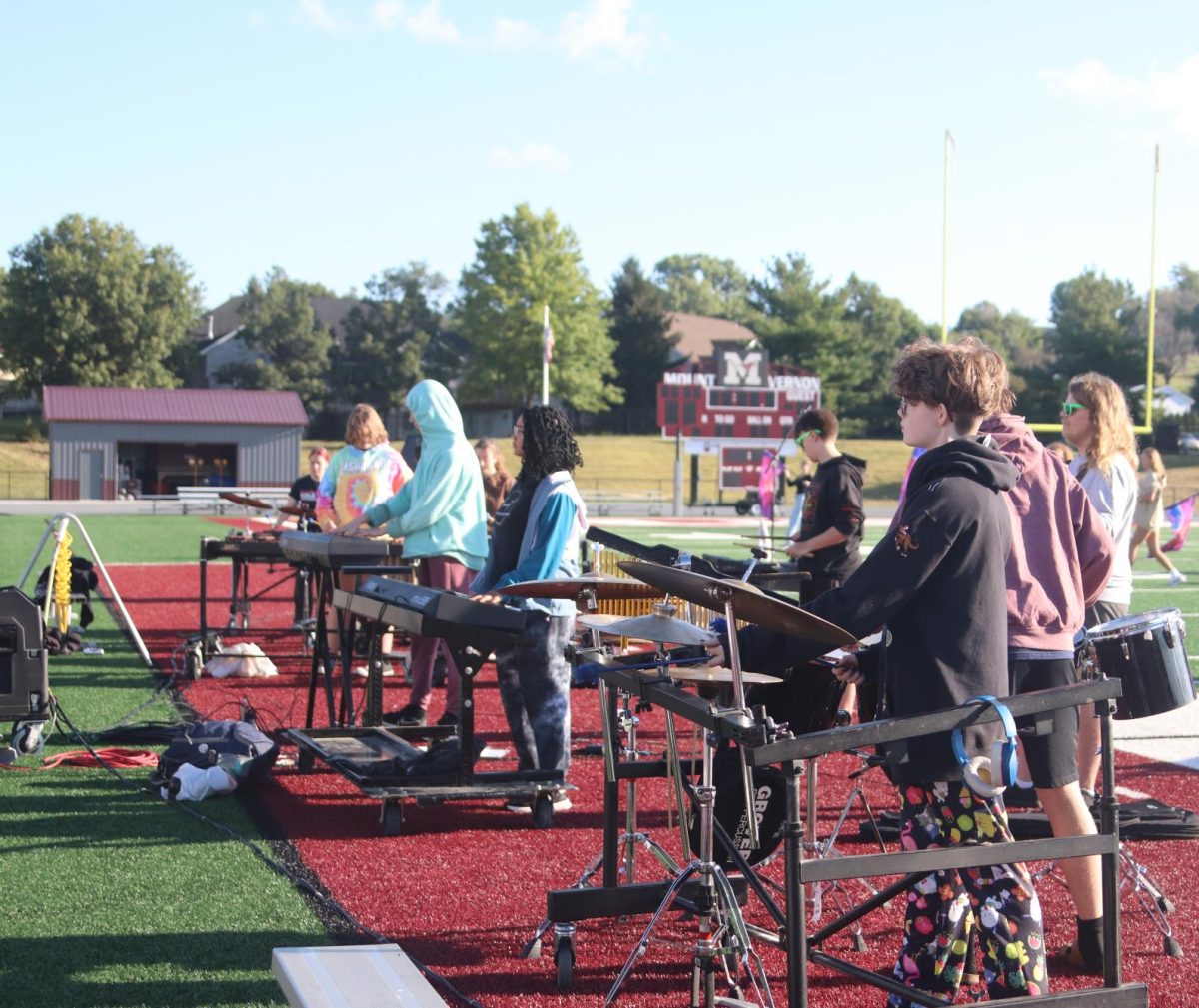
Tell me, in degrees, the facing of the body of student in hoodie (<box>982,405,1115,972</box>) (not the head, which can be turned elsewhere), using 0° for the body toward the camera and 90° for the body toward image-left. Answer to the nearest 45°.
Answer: approximately 135°

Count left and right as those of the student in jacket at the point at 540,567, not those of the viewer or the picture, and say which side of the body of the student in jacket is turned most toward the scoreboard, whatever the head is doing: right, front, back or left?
right

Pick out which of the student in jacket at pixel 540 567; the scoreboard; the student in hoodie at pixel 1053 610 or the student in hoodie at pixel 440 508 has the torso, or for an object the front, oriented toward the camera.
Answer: the scoreboard

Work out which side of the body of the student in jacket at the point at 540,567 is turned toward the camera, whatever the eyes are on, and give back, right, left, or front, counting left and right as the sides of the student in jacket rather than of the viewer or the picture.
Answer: left

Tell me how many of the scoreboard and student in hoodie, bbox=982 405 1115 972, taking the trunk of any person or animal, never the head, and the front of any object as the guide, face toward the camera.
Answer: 1

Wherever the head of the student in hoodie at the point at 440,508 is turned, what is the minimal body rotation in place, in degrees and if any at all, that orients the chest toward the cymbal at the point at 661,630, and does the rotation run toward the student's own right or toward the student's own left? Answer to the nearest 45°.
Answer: approximately 90° to the student's own left

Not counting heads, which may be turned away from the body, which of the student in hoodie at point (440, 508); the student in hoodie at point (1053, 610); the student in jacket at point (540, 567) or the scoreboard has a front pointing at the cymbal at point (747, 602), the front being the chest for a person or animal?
the scoreboard

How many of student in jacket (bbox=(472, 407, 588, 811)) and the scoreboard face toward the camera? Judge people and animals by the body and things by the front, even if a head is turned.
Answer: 1

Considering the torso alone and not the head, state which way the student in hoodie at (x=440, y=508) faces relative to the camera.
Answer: to the viewer's left

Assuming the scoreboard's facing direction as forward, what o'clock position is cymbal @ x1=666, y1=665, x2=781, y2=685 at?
The cymbal is roughly at 12 o'clock from the scoreboard.

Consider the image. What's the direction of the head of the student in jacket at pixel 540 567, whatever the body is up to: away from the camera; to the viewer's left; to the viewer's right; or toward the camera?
to the viewer's left

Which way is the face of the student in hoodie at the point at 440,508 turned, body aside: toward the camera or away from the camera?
away from the camera
